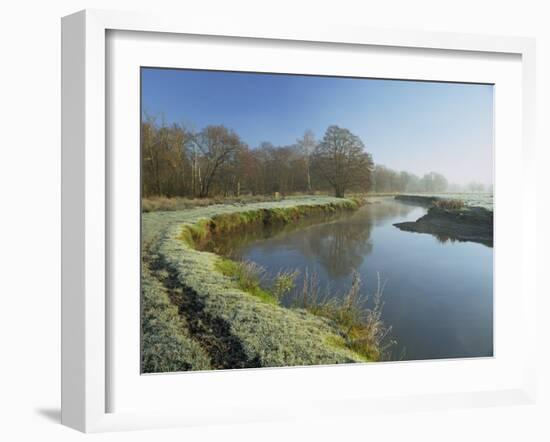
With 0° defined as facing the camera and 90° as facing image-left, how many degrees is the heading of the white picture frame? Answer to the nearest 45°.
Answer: approximately 315°
